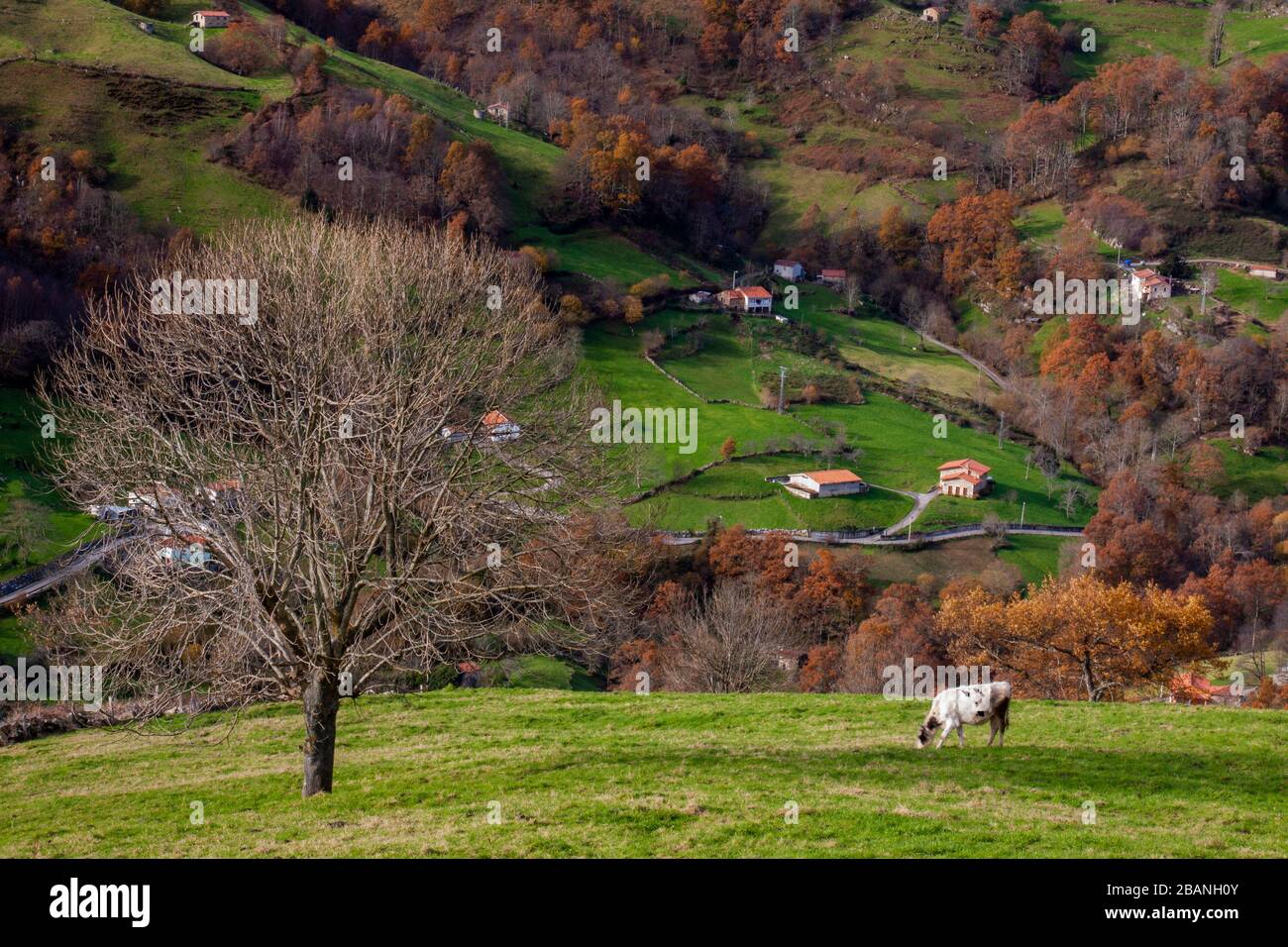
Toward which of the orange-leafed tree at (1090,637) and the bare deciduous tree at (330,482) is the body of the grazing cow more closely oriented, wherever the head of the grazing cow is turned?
the bare deciduous tree

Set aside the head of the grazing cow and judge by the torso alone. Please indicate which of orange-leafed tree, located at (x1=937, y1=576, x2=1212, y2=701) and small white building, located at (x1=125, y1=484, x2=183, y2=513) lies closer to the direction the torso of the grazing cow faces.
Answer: the small white building

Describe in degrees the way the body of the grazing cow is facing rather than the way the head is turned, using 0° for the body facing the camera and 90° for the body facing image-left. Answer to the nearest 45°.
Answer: approximately 90°

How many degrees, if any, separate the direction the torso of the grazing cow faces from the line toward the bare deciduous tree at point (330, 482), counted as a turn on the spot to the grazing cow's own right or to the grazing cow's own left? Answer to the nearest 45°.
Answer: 0° — it already faces it

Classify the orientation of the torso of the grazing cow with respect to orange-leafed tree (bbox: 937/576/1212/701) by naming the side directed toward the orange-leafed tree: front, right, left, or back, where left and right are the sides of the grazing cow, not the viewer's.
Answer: right
